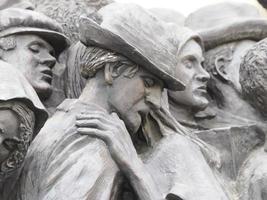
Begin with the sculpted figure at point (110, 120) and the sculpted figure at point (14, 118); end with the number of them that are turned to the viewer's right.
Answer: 1

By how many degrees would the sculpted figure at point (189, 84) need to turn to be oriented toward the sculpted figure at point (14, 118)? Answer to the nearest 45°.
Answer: approximately 90° to its right
